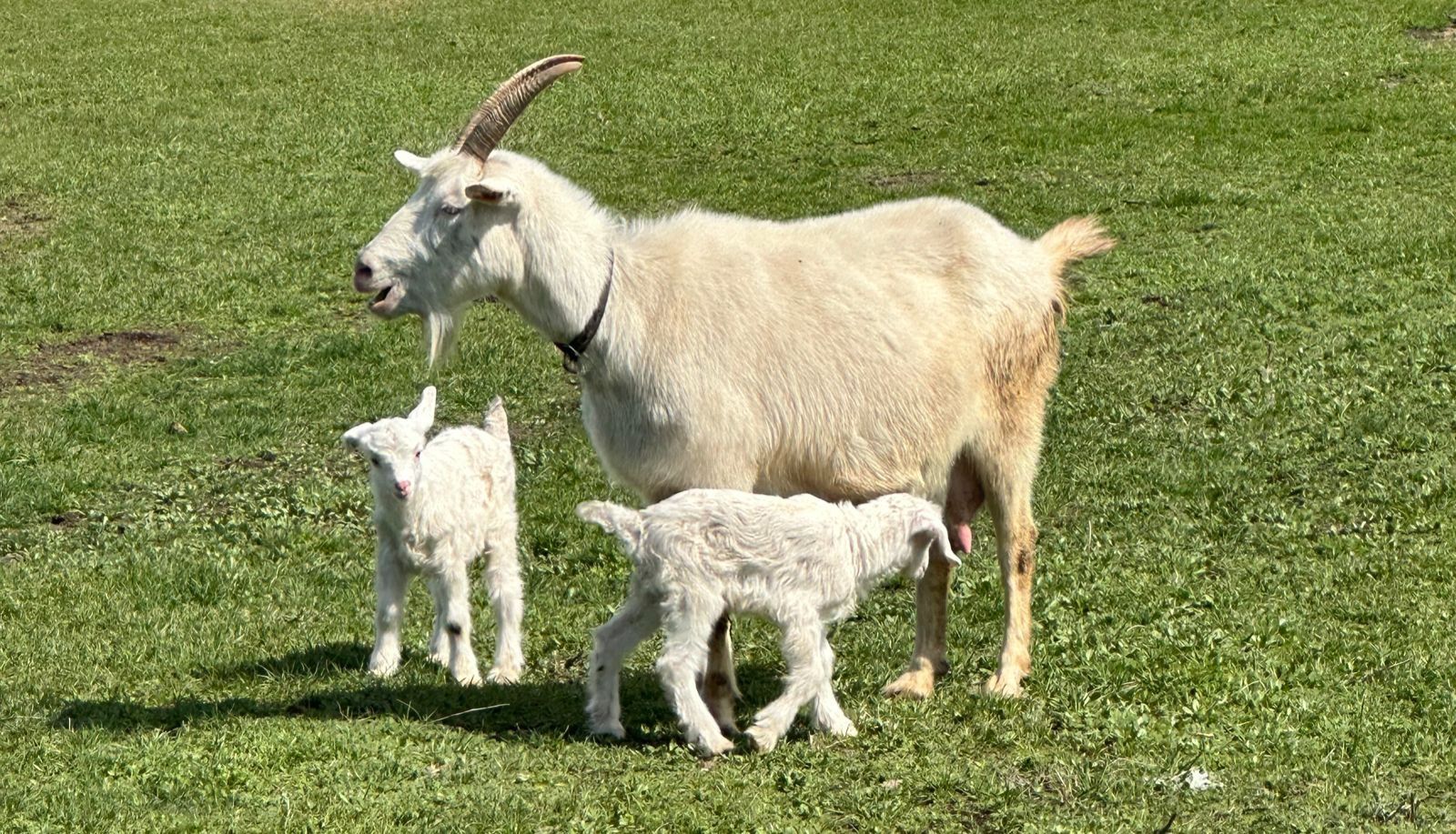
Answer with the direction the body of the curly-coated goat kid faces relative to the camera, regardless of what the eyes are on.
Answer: to the viewer's right

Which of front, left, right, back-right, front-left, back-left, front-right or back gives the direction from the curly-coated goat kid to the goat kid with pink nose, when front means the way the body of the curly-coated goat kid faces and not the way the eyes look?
back-left

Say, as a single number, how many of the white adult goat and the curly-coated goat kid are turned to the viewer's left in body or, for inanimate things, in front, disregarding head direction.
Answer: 1

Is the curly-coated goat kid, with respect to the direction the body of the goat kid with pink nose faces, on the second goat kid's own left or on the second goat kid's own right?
on the second goat kid's own left

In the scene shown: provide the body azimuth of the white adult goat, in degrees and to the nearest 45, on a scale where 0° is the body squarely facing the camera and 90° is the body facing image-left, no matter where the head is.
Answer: approximately 90°

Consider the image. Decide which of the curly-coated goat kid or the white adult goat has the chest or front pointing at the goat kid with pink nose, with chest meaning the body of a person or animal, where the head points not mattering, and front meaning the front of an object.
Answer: the white adult goat

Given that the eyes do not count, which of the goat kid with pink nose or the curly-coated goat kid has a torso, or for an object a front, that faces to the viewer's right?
the curly-coated goat kid

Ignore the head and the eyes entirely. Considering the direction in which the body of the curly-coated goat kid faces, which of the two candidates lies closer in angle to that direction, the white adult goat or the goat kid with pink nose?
the white adult goat
